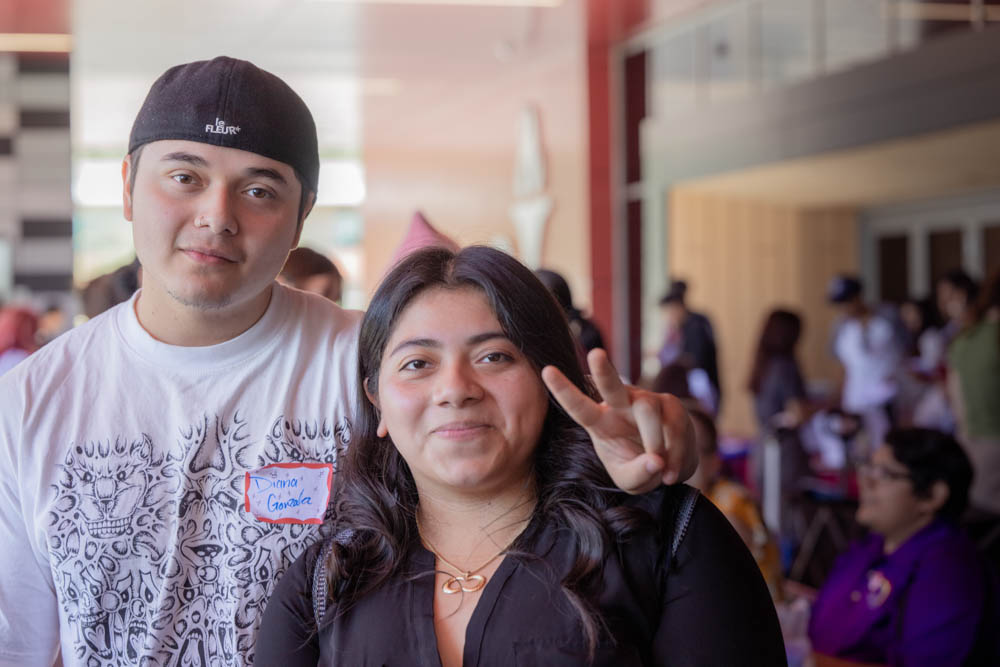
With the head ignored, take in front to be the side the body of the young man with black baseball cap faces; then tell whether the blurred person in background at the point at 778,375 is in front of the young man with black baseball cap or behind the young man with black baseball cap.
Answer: behind

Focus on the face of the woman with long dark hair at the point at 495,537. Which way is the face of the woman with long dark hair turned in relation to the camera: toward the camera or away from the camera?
toward the camera

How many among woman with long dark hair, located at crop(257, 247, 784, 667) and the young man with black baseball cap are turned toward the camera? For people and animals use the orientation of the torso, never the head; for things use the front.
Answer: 2

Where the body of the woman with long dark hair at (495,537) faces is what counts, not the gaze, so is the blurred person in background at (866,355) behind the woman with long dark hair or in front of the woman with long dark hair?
behind

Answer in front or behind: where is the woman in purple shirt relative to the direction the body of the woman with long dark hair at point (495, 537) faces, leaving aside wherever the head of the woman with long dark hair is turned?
behind

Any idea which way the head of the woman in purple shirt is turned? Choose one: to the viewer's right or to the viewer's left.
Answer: to the viewer's left

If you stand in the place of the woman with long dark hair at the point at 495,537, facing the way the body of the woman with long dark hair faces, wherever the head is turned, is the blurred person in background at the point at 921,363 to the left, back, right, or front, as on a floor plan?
back

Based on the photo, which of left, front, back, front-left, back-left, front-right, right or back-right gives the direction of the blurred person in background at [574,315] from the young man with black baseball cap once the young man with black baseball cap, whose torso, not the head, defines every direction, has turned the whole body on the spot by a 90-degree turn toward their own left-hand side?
front-left

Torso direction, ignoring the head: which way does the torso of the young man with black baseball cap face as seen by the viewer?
toward the camera

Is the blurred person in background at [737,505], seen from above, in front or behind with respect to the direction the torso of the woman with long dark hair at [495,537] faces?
behind

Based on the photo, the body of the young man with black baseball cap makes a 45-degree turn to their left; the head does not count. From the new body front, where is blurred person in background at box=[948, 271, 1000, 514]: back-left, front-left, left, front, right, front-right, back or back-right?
left

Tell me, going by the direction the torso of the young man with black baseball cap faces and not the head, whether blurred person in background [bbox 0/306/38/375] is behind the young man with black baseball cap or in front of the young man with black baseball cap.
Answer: behind

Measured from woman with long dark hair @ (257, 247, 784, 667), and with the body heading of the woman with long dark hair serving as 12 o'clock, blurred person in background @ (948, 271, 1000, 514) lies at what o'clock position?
The blurred person in background is roughly at 7 o'clock from the woman with long dark hair.

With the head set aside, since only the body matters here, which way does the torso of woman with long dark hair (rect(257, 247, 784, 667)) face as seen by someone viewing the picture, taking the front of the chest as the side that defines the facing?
toward the camera

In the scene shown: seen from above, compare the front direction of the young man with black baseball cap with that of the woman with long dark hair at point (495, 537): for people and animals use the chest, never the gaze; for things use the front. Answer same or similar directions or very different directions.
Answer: same or similar directions
